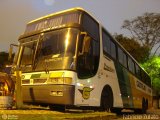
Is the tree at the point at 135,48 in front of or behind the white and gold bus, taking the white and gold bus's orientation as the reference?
behind

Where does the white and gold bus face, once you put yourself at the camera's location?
facing the viewer and to the left of the viewer

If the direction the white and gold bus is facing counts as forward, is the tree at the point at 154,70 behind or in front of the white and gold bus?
behind
